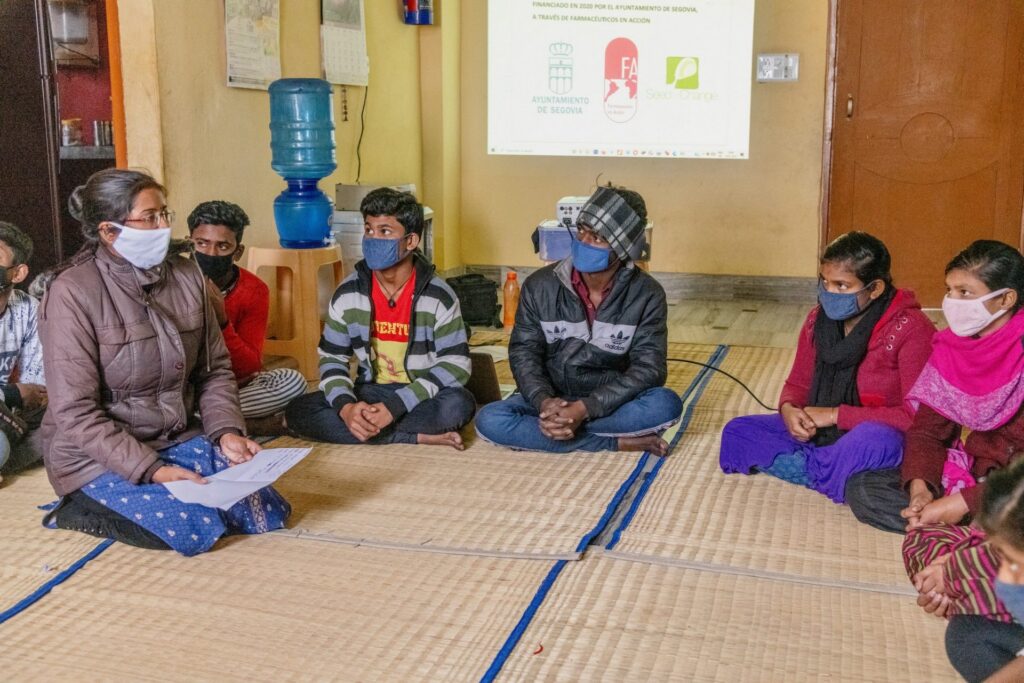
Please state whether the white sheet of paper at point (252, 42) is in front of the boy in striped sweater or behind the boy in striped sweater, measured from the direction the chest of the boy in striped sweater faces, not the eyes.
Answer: behind

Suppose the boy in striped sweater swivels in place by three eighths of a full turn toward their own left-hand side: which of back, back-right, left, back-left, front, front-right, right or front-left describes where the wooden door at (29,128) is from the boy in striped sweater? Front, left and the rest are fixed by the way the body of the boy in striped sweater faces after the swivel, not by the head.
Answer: left

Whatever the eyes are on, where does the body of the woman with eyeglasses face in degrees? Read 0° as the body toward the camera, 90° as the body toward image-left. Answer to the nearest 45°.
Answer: approximately 315°

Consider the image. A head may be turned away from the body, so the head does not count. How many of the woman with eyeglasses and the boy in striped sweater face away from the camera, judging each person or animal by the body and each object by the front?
0

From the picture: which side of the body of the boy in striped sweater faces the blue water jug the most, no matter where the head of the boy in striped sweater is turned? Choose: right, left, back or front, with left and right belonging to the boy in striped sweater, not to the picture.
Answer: back

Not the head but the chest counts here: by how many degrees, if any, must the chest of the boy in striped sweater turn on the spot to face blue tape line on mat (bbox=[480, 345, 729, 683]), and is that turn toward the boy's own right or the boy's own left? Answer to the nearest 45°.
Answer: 0° — they already face it

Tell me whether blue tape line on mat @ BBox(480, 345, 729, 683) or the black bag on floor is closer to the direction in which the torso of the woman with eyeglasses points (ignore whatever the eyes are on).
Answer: the blue tape line on mat

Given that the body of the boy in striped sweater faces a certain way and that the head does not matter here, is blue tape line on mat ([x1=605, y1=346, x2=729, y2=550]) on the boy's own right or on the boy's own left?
on the boy's own left

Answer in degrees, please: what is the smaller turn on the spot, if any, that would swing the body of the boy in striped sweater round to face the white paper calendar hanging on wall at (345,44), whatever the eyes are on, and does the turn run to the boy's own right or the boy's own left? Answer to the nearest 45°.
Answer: approximately 180°

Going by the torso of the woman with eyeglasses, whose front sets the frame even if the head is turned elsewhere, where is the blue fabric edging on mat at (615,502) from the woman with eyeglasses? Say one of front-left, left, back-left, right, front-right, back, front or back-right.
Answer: front-left

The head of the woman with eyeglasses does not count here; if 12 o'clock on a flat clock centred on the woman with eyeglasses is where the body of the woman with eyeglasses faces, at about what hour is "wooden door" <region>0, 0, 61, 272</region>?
The wooden door is roughly at 7 o'clock from the woman with eyeglasses.

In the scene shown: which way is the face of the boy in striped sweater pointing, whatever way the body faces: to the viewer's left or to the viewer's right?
to the viewer's left

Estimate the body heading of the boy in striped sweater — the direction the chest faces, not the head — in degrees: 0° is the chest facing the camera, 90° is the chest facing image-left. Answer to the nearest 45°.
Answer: approximately 0°

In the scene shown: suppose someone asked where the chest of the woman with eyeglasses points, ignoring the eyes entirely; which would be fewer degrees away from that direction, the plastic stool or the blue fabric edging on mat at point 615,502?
the blue fabric edging on mat

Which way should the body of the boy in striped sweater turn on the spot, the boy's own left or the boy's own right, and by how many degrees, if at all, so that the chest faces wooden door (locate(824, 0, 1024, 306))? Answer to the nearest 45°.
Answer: approximately 135° to the boy's own left
